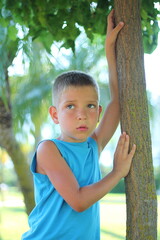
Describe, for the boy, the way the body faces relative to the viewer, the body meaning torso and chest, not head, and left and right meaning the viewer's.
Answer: facing the viewer and to the right of the viewer
